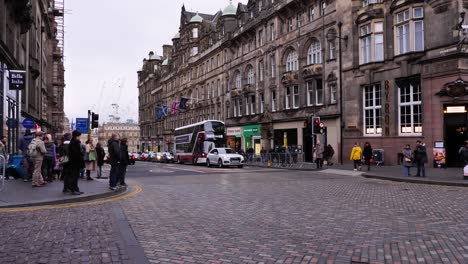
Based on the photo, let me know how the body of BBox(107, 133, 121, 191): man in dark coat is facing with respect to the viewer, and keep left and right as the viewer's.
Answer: facing to the right of the viewer

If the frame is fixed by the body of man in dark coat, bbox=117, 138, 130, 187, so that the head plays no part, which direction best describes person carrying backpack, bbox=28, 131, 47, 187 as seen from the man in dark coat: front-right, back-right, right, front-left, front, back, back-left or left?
back

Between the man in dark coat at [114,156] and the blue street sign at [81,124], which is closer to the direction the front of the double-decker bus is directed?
the man in dark coat

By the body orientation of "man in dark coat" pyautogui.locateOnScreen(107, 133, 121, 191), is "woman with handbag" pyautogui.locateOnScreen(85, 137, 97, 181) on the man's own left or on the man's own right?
on the man's own left

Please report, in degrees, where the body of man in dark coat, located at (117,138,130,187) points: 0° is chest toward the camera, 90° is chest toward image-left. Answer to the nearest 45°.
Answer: approximately 270°

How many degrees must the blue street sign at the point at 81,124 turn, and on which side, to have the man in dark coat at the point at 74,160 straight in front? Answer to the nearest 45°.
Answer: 0° — it already faces them

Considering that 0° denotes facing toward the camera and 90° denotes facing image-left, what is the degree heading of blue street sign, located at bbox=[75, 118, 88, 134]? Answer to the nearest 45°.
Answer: approximately 0°
